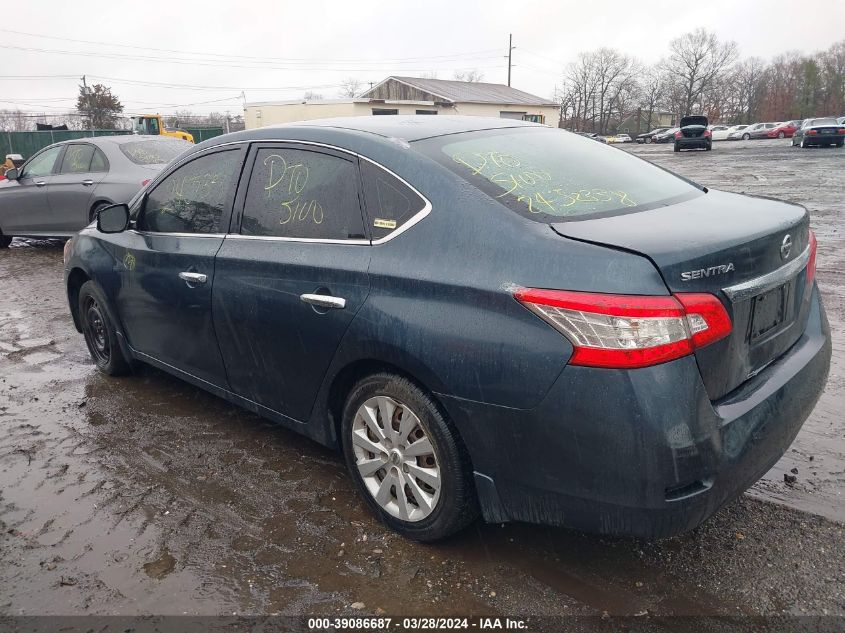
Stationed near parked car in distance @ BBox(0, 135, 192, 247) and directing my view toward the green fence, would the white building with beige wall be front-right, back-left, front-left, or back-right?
front-right

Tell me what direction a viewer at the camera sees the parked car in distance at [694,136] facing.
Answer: facing away from the viewer

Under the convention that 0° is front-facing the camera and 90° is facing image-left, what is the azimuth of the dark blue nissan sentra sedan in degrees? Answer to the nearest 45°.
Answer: approximately 135°

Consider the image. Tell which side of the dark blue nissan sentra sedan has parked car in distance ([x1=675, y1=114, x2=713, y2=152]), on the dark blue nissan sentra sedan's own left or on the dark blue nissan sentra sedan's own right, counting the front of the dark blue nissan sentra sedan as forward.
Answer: on the dark blue nissan sentra sedan's own right

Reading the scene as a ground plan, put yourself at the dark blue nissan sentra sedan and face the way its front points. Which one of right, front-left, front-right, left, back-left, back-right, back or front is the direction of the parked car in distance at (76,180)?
front

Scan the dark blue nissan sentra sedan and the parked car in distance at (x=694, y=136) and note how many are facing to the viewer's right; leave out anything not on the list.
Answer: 0

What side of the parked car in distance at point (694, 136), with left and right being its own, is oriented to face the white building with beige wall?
left

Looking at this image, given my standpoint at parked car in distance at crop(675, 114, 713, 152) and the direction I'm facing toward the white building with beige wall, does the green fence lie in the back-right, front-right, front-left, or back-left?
front-left

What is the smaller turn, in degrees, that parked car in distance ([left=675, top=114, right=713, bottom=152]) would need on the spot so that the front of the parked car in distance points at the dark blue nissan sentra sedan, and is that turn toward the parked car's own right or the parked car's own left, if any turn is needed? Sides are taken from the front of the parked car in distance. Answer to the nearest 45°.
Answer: approximately 180°

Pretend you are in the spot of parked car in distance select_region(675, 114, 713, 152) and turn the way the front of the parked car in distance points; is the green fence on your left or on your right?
on your left

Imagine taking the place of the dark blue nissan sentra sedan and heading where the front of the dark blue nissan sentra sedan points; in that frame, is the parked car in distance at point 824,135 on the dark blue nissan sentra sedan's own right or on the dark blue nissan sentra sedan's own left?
on the dark blue nissan sentra sedan's own right

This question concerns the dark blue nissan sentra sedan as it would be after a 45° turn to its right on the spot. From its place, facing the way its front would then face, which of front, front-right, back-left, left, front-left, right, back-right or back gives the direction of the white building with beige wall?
front

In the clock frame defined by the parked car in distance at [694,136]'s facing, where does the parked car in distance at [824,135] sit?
the parked car in distance at [824,135] is roughly at 3 o'clock from the parked car in distance at [694,136].

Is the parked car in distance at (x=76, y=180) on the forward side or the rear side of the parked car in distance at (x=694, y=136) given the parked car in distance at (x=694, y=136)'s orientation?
on the rear side

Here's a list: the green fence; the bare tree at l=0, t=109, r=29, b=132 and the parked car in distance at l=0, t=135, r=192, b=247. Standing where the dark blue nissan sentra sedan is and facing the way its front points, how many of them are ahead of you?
3

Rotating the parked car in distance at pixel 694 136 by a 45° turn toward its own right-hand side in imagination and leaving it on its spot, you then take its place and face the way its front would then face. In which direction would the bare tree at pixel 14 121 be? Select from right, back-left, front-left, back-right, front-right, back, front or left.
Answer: back-left

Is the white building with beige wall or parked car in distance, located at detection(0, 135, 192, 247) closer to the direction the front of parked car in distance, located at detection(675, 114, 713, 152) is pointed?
the white building with beige wall
